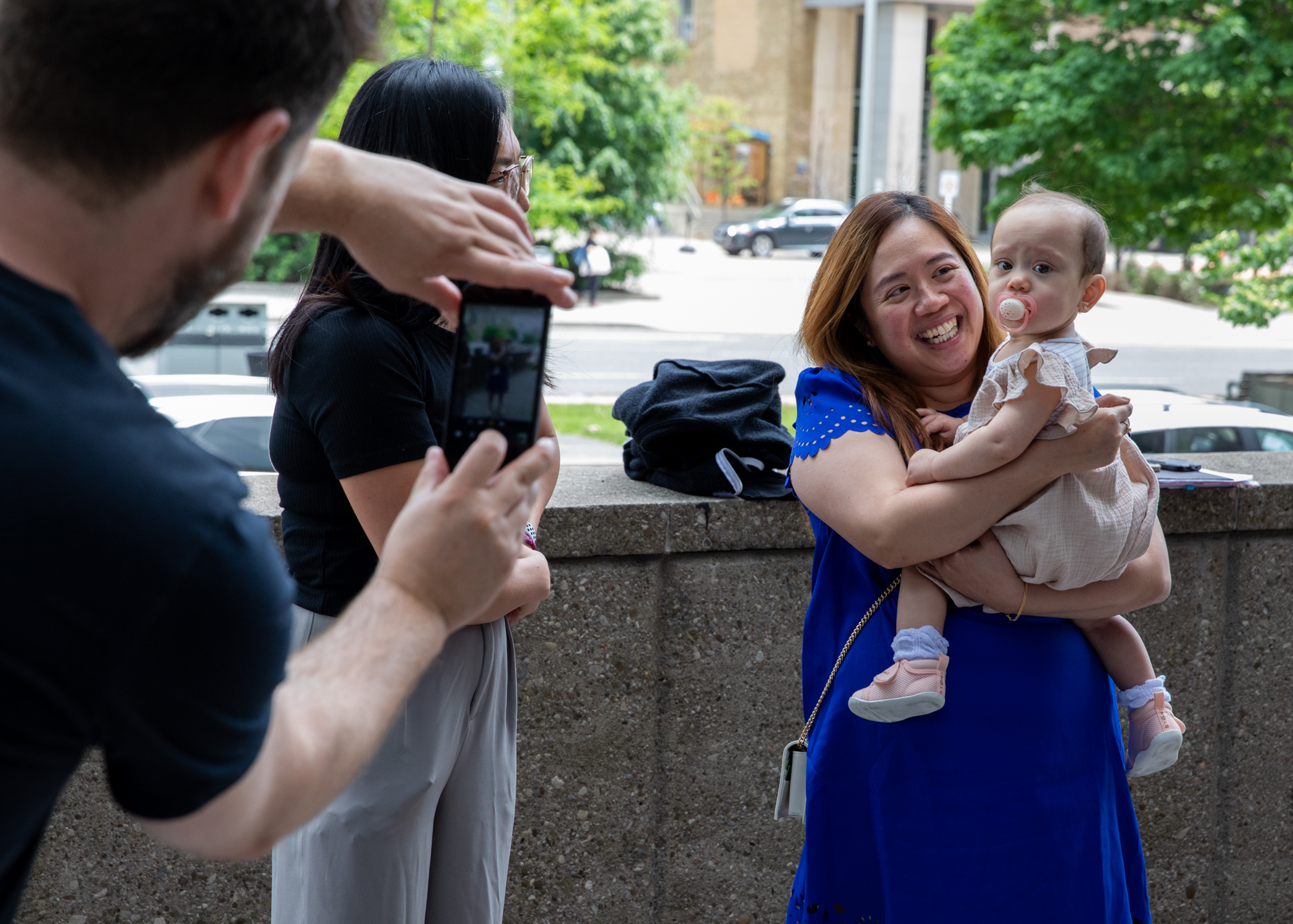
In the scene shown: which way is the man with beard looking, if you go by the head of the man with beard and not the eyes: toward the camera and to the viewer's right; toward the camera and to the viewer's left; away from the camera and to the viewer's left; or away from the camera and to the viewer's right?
away from the camera and to the viewer's right

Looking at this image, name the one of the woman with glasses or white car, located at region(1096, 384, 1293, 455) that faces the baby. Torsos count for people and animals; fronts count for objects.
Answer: the woman with glasses

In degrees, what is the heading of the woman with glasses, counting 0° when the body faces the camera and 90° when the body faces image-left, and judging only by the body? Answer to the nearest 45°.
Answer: approximately 270°

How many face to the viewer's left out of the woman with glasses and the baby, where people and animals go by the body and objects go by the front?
1

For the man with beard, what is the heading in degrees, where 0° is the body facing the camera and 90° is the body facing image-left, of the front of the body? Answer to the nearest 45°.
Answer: approximately 225°

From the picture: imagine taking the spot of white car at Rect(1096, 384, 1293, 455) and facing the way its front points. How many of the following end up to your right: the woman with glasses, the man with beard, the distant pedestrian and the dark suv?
2

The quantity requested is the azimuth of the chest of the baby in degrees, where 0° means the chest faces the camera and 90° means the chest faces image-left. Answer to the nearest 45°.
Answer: approximately 90°

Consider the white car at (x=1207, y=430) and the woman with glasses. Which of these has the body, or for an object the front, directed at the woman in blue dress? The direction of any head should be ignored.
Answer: the woman with glasses
